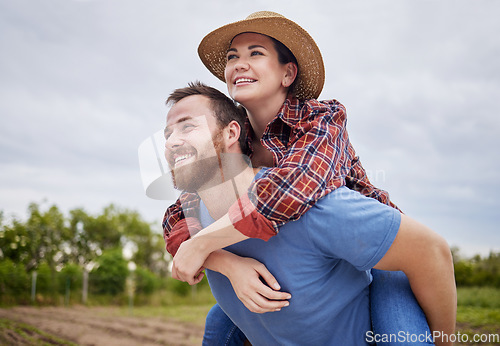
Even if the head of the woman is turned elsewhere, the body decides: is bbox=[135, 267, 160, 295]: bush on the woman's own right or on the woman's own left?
on the woman's own right

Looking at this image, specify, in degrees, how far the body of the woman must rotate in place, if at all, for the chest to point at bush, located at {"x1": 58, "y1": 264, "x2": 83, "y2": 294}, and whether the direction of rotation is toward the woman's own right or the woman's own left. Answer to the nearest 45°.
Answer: approximately 90° to the woman's own right

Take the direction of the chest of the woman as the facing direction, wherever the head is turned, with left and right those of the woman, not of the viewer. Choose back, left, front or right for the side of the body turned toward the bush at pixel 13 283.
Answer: right

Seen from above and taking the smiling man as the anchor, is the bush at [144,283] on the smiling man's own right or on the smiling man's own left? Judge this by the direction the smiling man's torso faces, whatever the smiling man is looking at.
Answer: on the smiling man's own right

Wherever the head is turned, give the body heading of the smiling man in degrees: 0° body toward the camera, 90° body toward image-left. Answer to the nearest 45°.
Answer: approximately 45°

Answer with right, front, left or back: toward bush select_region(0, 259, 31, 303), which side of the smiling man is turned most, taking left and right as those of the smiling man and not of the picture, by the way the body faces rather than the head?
right

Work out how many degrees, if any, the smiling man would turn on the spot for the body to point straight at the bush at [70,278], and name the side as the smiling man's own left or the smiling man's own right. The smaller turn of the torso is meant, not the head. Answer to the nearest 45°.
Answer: approximately 90° to the smiling man's own right

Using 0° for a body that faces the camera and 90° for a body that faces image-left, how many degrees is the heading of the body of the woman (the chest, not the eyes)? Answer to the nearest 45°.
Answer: approximately 45°
